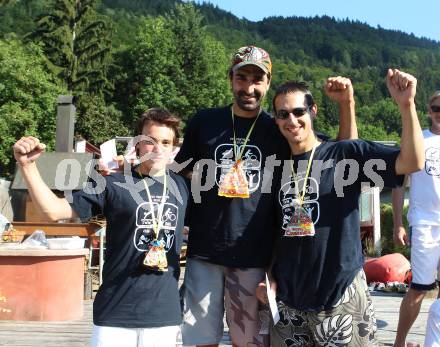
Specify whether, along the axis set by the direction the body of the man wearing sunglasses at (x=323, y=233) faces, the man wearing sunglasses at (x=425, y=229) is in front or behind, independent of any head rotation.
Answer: behind

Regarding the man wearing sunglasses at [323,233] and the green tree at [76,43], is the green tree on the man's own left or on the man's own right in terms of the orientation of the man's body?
on the man's own right

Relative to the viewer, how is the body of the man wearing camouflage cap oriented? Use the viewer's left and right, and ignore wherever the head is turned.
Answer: facing the viewer

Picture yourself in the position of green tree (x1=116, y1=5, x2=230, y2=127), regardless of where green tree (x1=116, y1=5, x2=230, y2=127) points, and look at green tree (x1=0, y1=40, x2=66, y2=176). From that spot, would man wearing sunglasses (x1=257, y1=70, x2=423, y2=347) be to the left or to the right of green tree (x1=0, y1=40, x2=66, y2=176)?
left

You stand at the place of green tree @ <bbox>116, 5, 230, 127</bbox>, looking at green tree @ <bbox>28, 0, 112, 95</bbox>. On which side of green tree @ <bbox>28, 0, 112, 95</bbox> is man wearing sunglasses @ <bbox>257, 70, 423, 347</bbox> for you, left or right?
left

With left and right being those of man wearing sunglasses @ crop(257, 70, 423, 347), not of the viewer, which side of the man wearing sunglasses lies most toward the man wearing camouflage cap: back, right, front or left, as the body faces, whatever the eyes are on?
right

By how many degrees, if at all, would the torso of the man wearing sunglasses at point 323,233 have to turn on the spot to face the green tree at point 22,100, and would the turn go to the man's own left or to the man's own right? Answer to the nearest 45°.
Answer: approximately 90° to the man's own right

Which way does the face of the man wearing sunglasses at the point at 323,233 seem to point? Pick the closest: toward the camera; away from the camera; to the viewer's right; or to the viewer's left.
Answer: toward the camera

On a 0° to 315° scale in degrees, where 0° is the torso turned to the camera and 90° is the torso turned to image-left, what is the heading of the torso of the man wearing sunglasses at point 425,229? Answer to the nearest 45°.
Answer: approximately 0°

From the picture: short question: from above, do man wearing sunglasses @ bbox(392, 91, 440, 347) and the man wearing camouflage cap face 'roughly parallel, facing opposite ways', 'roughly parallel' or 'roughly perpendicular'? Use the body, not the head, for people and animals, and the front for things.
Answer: roughly parallel

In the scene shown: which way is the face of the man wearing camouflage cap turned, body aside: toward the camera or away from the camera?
toward the camera

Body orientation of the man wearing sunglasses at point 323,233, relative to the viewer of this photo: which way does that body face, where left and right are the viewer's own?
facing the viewer and to the left of the viewer

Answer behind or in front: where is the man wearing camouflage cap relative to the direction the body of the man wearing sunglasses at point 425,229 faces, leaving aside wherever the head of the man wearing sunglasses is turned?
in front
